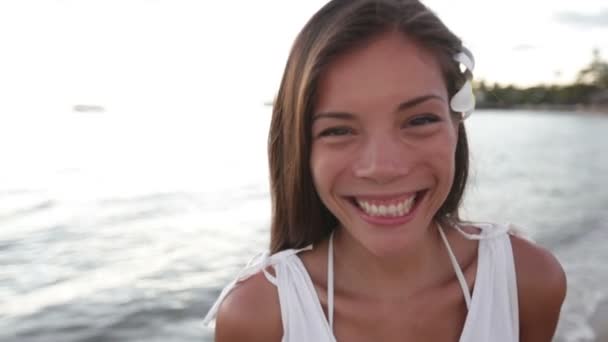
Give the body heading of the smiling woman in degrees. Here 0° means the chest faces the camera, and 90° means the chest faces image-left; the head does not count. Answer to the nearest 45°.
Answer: approximately 0°
